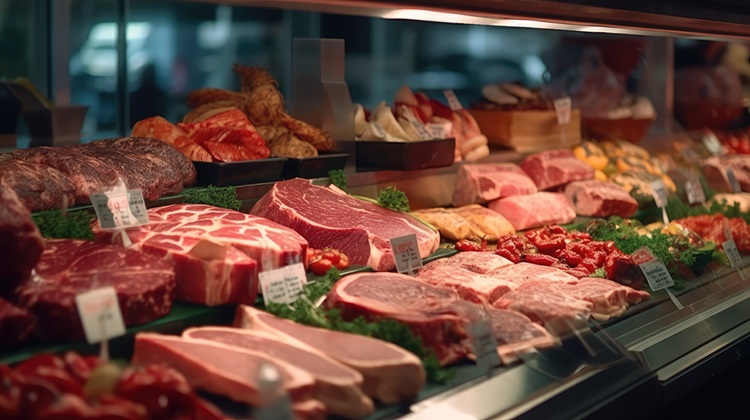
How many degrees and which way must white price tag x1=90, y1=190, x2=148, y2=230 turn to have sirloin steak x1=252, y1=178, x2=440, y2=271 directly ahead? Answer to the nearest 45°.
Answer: approximately 135° to its left

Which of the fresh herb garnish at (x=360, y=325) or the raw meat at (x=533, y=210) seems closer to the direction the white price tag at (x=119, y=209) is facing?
the fresh herb garnish

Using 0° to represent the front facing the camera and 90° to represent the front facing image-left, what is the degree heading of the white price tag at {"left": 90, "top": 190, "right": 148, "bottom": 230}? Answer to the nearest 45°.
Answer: approximately 0°

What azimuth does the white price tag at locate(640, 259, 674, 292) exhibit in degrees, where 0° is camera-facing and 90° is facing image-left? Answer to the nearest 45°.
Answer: approximately 0°

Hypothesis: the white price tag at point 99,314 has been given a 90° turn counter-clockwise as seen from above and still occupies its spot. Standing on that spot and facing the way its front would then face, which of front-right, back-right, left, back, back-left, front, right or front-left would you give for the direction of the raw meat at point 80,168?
left

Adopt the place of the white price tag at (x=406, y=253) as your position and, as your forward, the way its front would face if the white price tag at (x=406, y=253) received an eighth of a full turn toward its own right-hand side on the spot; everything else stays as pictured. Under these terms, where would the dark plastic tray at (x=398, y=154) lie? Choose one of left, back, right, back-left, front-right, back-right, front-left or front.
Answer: back-right

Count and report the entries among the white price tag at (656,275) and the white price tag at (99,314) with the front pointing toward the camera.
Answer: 2
